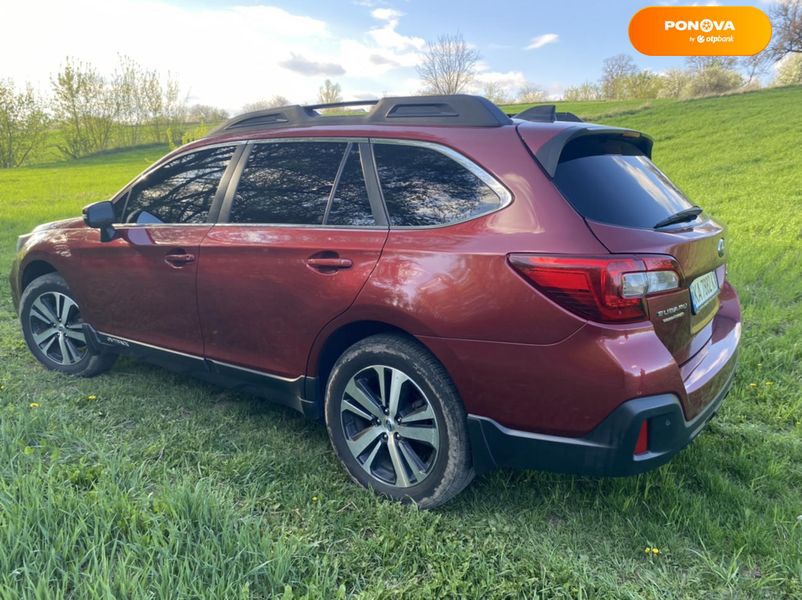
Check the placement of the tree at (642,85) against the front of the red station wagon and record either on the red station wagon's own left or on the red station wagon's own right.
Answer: on the red station wagon's own right

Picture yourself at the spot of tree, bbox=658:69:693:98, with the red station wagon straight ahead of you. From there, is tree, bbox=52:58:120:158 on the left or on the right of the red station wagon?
right

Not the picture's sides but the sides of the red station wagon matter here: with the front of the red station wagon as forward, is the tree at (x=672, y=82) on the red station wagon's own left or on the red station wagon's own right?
on the red station wagon's own right

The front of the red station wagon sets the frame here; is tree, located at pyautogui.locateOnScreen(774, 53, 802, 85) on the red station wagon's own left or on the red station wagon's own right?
on the red station wagon's own right

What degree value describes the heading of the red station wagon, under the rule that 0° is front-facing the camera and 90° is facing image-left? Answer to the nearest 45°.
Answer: approximately 135°

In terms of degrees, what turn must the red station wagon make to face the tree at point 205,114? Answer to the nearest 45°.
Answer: approximately 45° to its right
